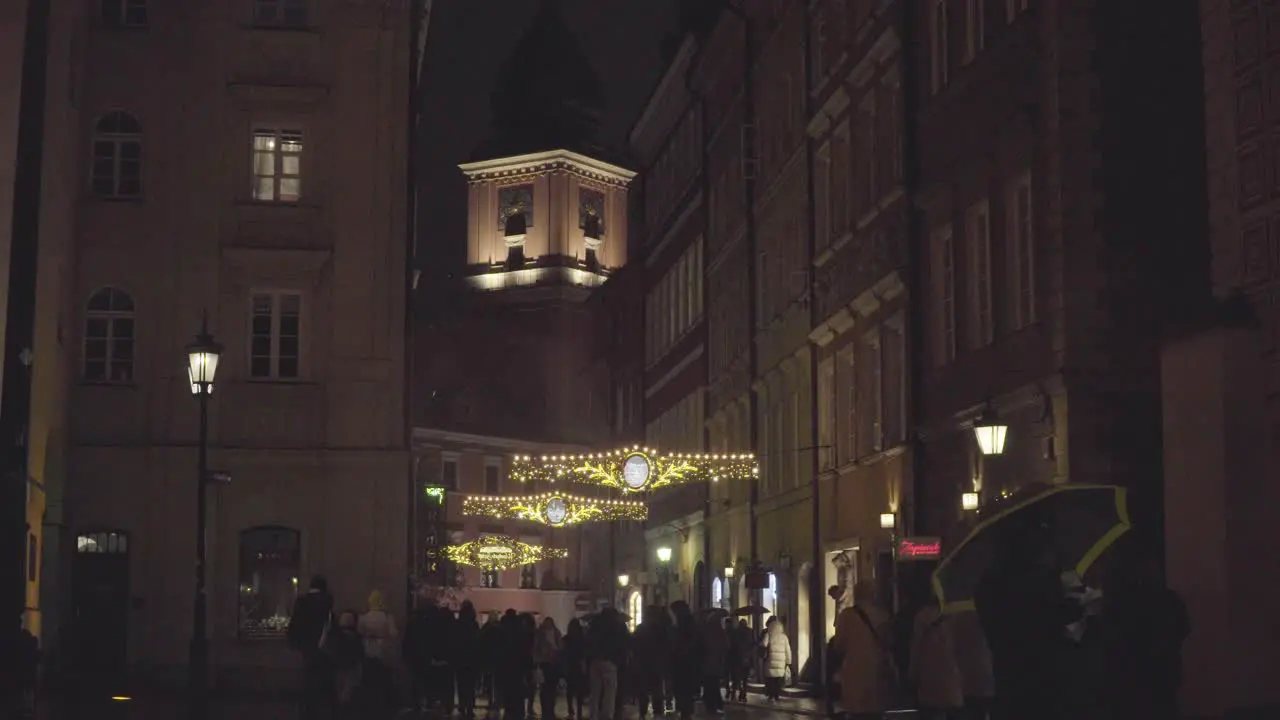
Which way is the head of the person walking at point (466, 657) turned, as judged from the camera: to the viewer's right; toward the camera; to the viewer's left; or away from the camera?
away from the camera

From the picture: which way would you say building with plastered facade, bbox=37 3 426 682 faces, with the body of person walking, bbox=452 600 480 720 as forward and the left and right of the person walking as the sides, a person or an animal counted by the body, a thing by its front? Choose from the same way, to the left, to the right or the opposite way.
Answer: the opposite way

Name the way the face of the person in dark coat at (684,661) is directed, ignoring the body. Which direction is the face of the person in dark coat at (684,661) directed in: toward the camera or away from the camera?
away from the camera

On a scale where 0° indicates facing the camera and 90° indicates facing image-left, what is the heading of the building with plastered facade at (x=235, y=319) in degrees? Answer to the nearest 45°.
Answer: approximately 0°

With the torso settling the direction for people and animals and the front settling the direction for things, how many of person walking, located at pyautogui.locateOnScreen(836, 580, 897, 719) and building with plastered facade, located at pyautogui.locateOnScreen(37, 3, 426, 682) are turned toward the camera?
1

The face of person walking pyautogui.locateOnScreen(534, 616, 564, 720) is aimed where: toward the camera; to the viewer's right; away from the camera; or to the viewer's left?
away from the camera

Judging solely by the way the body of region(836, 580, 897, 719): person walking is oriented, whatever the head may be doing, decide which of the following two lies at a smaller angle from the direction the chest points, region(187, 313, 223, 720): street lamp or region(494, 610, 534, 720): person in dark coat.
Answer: the person in dark coat

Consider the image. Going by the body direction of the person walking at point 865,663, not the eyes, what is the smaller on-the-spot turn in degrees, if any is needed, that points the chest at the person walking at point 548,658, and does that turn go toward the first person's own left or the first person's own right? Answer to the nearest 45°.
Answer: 0° — they already face them

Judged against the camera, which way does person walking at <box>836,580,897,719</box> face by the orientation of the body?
away from the camera

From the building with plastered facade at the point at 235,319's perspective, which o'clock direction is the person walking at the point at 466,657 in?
The person walking is roughly at 11 o'clock from the building with plastered facade.

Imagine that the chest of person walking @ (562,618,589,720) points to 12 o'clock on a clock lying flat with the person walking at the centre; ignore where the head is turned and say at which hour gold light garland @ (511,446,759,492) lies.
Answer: The gold light garland is roughly at 12 o'clock from the person walking.

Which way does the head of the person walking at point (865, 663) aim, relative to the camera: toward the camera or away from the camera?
away from the camera

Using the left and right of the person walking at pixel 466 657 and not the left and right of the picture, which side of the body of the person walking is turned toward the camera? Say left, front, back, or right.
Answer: back

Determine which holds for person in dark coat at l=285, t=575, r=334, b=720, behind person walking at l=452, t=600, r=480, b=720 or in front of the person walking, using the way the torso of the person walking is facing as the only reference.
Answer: behind

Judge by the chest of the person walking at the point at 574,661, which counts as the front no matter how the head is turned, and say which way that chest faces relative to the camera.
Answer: away from the camera

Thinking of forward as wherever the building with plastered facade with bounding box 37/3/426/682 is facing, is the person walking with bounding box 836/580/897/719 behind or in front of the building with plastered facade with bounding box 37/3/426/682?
in front
